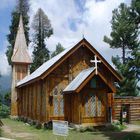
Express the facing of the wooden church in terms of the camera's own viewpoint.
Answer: facing the viewer and to the right of the viewer
